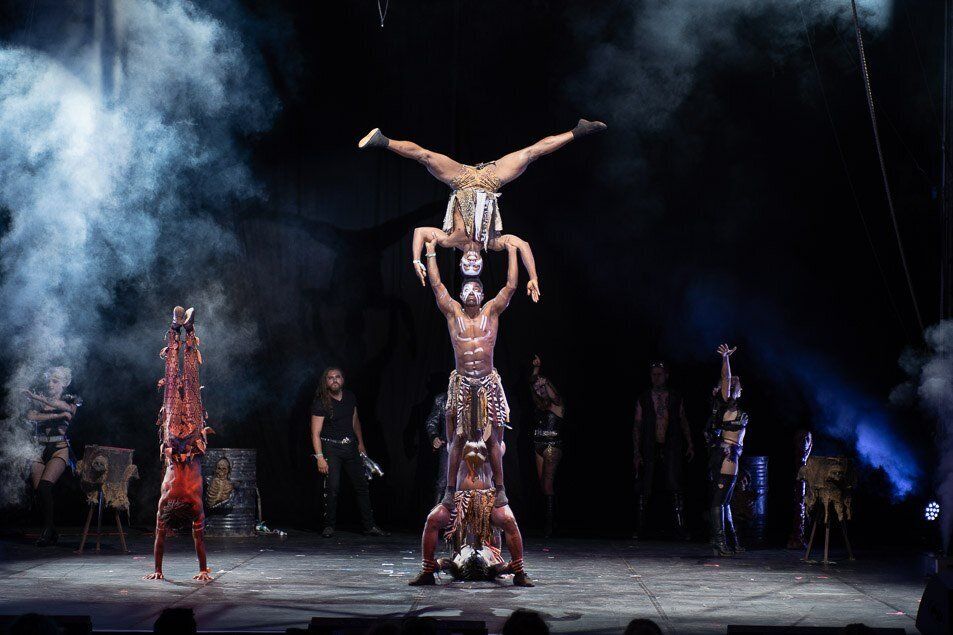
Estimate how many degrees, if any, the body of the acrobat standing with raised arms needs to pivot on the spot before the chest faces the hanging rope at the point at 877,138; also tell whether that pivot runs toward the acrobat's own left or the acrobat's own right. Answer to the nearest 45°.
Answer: approximately 90° to the acrobat's own left

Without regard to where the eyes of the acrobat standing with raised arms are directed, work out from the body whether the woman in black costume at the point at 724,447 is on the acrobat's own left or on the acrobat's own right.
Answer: on the acrobat's own left

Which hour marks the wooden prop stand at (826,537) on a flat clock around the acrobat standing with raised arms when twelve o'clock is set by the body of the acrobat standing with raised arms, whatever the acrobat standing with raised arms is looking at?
The wooden prop stand is roughly at 8 o'clock from the acrobat standing with raised arms.

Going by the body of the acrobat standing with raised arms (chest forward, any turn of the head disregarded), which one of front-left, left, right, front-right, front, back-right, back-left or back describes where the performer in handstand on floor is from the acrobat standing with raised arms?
right

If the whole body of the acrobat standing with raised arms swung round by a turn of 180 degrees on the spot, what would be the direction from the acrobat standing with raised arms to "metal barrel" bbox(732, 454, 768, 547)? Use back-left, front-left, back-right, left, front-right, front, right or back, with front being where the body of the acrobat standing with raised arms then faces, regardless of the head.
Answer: front-right

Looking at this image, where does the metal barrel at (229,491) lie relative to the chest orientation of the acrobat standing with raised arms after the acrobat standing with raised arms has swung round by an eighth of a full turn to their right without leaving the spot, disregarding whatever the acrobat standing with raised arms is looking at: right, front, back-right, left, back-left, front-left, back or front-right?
right

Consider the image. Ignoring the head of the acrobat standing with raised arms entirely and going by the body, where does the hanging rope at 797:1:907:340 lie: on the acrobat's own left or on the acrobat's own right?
on the acrobat's own left

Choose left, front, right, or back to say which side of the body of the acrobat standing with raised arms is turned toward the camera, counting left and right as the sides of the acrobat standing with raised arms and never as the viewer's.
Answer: front

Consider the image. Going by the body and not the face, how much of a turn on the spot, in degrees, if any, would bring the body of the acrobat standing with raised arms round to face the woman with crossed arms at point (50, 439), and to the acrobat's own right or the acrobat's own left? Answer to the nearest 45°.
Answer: approximately 135° to the acrobat's own right
